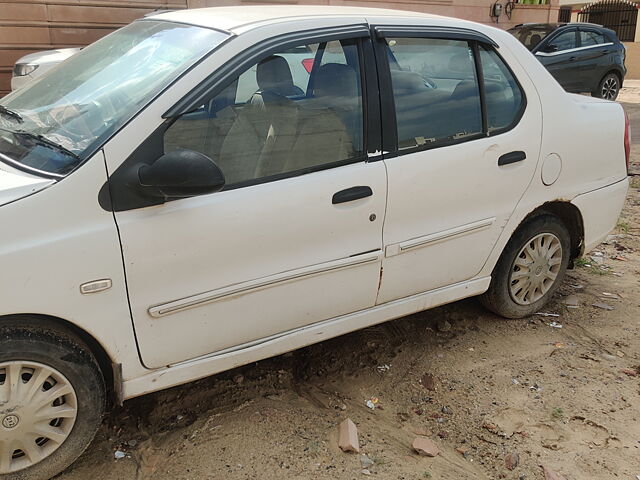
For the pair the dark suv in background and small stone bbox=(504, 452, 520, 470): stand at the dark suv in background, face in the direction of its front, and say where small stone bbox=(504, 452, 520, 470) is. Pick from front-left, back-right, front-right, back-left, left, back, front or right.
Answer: front-left

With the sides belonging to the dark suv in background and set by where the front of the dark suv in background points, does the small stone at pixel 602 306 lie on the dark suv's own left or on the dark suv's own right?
on the dark suv's own left

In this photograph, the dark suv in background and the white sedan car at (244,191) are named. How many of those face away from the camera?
0

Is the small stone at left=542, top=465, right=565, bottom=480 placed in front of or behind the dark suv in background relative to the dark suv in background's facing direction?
in front

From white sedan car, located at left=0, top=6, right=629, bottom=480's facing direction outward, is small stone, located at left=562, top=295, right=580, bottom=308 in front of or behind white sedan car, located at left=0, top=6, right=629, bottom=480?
behind

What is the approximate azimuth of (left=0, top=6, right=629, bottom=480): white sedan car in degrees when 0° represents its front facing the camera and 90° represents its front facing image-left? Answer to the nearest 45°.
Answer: approximately 45°

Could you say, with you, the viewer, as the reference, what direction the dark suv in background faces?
facing the viewer and to the left of the viewer

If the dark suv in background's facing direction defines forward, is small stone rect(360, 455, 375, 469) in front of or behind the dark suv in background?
in front

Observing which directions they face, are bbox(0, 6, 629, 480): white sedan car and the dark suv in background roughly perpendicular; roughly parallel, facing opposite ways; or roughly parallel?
roughly parallel

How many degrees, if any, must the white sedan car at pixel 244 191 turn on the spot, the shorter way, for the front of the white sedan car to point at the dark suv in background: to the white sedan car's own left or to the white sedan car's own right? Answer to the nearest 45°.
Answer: approximately 180°

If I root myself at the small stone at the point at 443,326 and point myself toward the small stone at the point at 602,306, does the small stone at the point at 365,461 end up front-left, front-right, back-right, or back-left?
back-right

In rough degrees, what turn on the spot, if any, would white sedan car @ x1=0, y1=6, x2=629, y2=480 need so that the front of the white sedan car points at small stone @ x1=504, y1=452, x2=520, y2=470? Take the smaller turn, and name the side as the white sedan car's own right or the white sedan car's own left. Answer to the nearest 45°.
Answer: approximately 90° to the white sedan car's own left

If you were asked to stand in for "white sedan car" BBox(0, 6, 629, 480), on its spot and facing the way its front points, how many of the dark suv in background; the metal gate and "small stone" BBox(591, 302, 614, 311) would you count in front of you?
0
